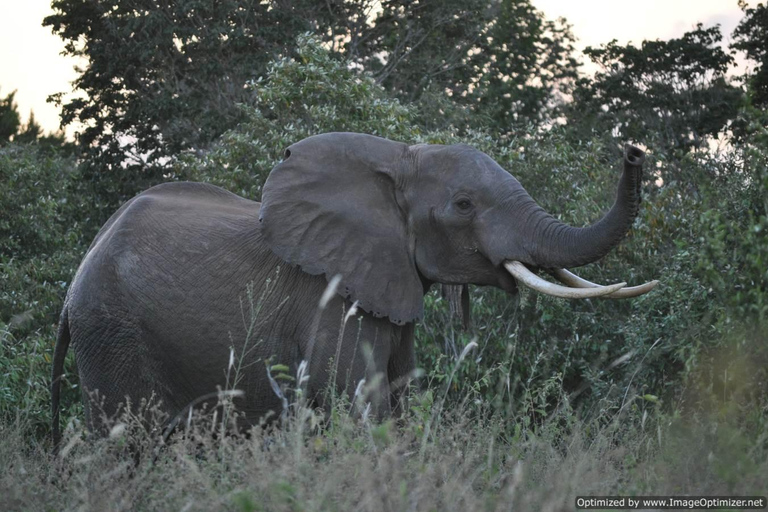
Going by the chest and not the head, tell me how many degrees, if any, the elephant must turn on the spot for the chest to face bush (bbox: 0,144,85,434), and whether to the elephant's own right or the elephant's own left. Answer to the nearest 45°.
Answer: approximately 135° to the elephant's own left

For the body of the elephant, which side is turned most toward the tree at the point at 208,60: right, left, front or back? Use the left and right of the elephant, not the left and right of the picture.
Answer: left

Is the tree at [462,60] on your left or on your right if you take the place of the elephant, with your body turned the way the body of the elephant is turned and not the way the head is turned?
on your left

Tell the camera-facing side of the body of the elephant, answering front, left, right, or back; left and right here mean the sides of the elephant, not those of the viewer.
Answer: right

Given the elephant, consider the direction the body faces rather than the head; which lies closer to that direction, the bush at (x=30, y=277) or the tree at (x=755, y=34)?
the tree

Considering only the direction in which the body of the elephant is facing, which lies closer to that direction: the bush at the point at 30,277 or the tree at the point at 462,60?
the tree
